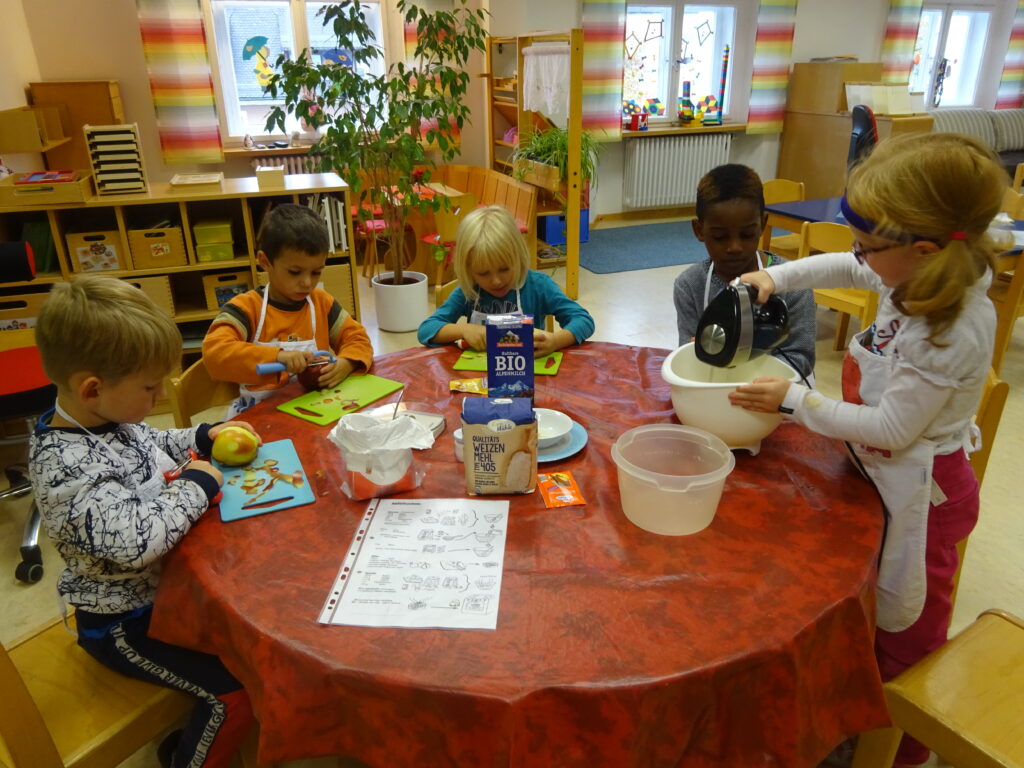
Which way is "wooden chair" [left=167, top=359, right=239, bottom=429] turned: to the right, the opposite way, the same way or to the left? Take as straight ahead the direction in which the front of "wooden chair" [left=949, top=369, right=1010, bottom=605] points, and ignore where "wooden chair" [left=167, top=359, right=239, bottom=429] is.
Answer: the opposite way

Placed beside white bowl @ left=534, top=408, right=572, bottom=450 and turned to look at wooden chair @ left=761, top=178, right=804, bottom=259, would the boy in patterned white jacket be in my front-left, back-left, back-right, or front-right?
back-left

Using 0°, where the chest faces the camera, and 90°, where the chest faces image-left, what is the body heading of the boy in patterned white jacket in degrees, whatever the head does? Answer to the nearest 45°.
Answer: approximately 270°

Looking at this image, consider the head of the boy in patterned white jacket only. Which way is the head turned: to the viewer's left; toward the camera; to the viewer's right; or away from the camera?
to the viewer's right

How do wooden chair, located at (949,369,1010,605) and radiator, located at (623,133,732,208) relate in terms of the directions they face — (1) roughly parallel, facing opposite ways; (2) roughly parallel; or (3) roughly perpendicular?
roughly perpendicular

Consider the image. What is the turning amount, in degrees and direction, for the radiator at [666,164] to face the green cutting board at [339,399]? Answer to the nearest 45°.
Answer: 0° — it already faces it

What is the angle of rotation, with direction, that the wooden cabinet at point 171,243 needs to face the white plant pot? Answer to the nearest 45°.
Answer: approximately 90° to its left

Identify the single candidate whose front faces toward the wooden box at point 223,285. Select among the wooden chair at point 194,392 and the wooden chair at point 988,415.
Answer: the wooden chair at point 988,415

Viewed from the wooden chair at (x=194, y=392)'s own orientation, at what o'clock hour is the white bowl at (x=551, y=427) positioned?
The white bowl is roughly at 12 o'clock from the wooden chair.

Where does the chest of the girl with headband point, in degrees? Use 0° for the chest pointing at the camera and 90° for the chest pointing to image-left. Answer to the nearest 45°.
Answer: approximately 90°

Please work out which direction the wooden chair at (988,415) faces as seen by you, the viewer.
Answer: facing to the left of the viewer
